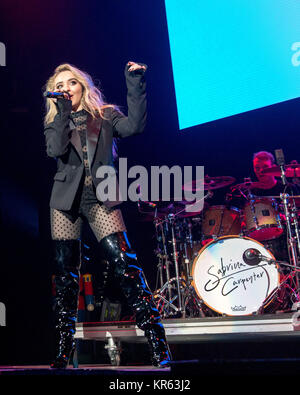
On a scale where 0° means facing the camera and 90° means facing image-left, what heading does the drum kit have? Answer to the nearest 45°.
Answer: approximately 0°
